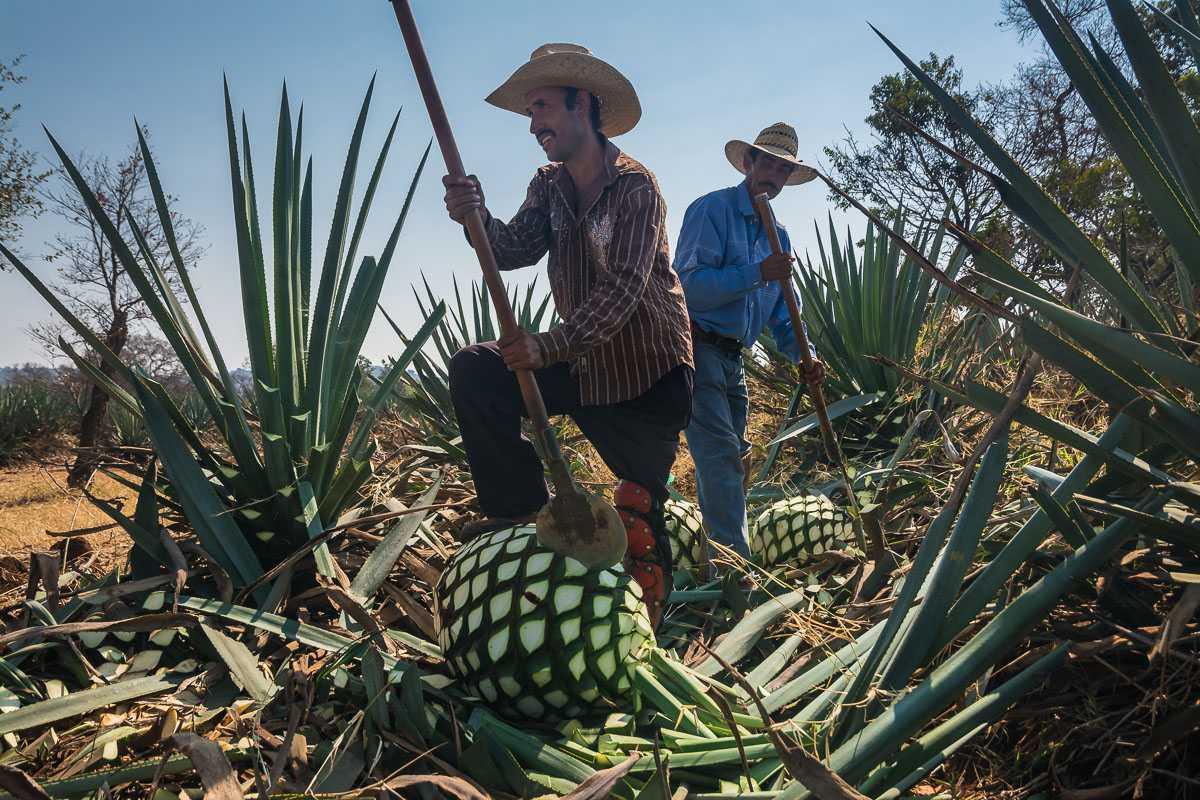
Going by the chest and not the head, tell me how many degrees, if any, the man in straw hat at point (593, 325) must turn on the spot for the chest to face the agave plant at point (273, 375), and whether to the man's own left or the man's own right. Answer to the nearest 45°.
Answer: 0° — they already face it

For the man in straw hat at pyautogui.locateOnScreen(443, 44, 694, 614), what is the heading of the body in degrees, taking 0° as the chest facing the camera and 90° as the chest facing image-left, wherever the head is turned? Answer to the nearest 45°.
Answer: approximately 45°

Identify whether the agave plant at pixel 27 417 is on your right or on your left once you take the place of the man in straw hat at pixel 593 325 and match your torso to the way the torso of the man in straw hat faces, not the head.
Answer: on your right
